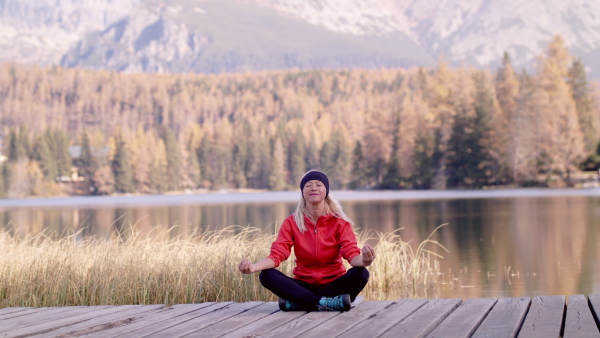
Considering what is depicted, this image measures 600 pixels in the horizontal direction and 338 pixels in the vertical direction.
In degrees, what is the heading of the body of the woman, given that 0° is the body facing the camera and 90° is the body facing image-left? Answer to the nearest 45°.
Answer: approximately 0°
